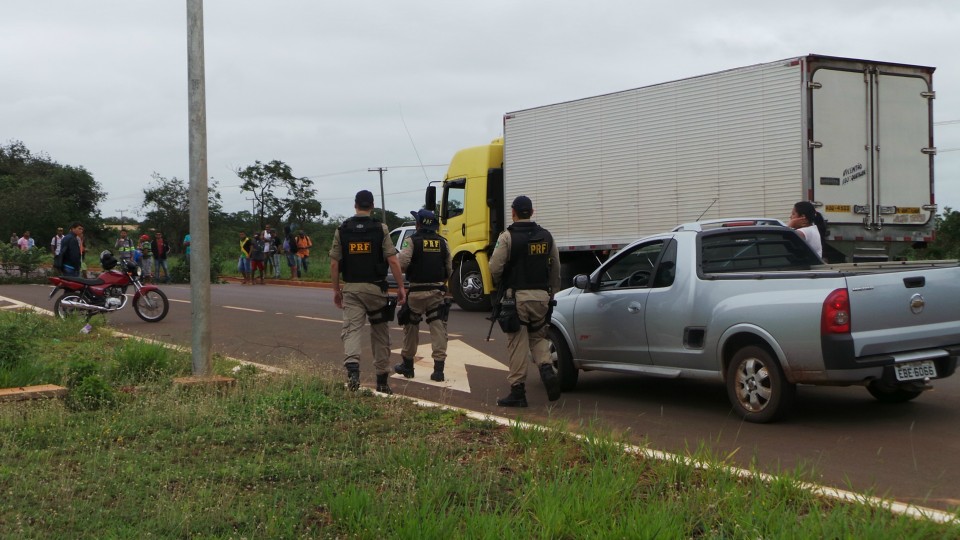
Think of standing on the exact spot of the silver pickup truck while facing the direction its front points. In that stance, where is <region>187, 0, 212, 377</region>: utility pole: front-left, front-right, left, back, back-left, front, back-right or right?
front-left

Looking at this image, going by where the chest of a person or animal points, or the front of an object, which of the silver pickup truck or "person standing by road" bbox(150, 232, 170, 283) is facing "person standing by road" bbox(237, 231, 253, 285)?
the silver pickup truck

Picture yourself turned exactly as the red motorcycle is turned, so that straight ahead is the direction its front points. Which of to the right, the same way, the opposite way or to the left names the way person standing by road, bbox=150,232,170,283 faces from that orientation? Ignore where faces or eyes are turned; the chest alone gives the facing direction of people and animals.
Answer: to the right

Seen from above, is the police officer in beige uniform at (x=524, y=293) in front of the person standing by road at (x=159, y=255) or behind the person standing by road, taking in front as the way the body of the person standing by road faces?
in front

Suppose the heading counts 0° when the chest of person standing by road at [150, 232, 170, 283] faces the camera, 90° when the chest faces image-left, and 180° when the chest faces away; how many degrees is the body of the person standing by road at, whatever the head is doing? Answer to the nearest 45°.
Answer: approximately 0°

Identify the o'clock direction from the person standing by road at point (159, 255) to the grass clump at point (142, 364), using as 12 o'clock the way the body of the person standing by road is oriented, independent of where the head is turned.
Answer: The grass clump is roughly at 12 o'clock from the person standing by road.

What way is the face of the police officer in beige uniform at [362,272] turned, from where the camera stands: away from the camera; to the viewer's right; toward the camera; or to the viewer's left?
away from the camera

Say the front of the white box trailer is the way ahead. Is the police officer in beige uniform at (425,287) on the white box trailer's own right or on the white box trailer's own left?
on the white box trailer's own left

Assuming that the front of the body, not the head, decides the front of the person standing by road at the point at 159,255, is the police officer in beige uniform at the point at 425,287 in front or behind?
in front

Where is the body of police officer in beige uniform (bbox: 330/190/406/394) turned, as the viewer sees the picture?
away from the camera

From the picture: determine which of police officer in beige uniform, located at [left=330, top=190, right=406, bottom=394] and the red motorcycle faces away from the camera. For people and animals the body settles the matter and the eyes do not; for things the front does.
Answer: the police officer in beige uniform

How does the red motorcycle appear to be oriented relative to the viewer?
to the viewer's right

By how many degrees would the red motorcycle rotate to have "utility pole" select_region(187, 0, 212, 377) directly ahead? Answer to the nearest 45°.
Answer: approximately 90° to its right

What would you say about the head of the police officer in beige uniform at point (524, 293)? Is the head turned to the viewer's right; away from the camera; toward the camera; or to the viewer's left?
away from the camera

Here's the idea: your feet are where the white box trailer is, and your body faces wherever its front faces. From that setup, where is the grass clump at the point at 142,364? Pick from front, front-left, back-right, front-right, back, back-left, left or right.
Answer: left
